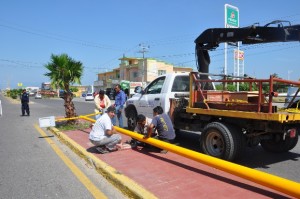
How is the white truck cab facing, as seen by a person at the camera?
facing away from the viewer and to the left of the viewer

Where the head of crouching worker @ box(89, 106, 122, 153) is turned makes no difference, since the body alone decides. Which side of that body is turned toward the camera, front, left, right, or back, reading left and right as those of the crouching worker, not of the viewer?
right

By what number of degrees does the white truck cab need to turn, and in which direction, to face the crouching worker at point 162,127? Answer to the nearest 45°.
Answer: approximately 135° to its left

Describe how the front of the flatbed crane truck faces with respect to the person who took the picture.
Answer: facing away from the viewer and to the left of the viewer

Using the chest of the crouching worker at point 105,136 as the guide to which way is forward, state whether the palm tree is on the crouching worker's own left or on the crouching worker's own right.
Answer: on the crouching worker's own left

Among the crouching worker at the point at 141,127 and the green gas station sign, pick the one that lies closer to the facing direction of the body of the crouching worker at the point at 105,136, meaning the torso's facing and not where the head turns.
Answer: the crouching worker

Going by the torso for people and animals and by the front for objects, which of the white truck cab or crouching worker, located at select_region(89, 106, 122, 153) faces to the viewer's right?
the crouching worker

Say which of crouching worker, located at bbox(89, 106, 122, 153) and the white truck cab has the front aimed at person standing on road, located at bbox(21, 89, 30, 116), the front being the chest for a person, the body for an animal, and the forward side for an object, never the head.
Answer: the white truck cab
